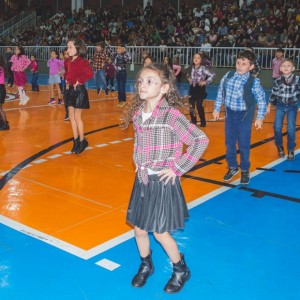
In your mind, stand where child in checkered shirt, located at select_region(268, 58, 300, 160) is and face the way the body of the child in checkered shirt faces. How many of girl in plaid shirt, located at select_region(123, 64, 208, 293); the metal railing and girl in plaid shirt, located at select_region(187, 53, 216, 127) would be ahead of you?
1

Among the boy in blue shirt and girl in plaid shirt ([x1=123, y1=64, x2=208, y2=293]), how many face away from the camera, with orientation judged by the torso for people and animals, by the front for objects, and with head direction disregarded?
0

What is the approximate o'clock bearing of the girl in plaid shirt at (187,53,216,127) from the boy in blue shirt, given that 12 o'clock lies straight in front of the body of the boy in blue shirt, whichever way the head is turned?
The girl in plaid shirt is roughly at 4 o'clock from the boy in blue shirt.

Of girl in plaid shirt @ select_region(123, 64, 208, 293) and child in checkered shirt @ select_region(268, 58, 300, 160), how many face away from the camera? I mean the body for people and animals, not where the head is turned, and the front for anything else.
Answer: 0

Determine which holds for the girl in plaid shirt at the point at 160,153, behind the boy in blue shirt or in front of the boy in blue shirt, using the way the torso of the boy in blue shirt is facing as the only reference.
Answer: in front

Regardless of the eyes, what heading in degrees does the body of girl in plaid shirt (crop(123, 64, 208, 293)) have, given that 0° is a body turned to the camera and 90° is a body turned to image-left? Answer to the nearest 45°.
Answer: approximately 45°

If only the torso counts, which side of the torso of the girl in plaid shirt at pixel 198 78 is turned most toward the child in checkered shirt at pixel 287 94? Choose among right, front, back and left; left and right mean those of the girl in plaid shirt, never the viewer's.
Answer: left

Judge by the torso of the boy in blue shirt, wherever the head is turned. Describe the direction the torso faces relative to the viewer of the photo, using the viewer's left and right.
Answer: facing the viewer and to the left of the viewer
